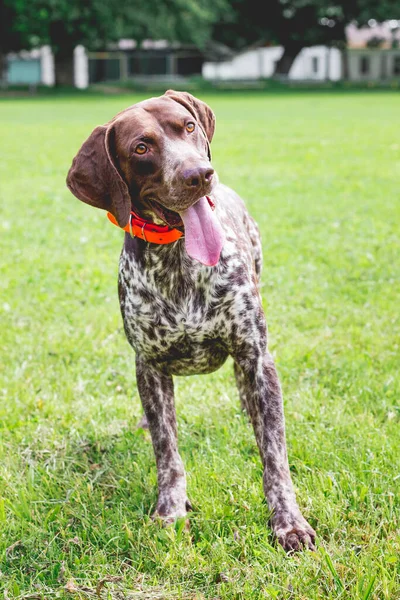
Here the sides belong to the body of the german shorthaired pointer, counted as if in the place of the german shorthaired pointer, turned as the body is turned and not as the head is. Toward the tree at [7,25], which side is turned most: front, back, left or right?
back

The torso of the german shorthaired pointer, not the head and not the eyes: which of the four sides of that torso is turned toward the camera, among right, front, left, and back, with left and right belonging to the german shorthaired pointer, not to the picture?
front
